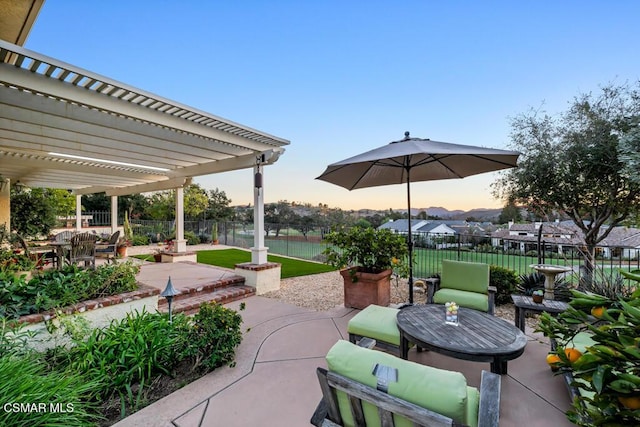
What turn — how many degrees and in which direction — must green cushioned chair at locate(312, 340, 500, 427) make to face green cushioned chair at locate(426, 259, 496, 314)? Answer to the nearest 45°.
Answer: approximately 45° to its left

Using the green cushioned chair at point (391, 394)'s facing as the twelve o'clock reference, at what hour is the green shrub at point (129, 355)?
The green shrub is roughly at 8 o'clock from the green cushioned chair.

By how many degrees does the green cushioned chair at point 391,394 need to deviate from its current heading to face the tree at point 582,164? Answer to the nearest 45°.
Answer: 0° — it already faces it

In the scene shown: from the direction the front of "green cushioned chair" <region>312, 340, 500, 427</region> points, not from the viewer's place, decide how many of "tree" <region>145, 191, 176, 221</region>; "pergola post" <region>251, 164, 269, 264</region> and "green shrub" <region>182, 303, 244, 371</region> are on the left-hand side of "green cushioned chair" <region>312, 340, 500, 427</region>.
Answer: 3

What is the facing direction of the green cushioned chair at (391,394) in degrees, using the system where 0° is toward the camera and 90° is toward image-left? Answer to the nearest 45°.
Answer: approximately 225°

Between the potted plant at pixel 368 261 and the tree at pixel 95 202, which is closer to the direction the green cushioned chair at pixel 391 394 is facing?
the potted plant

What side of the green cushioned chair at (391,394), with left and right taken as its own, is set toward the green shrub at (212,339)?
left

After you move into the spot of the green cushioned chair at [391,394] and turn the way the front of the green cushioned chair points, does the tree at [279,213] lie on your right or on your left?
on your left

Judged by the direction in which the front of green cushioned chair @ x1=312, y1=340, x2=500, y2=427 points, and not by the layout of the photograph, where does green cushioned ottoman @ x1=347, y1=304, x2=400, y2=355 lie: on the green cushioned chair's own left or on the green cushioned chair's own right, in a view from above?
on the green cushioned chair's own left

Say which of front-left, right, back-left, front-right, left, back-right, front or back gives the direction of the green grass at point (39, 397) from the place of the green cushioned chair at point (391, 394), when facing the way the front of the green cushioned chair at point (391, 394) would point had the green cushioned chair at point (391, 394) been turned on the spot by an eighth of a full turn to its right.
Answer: back
